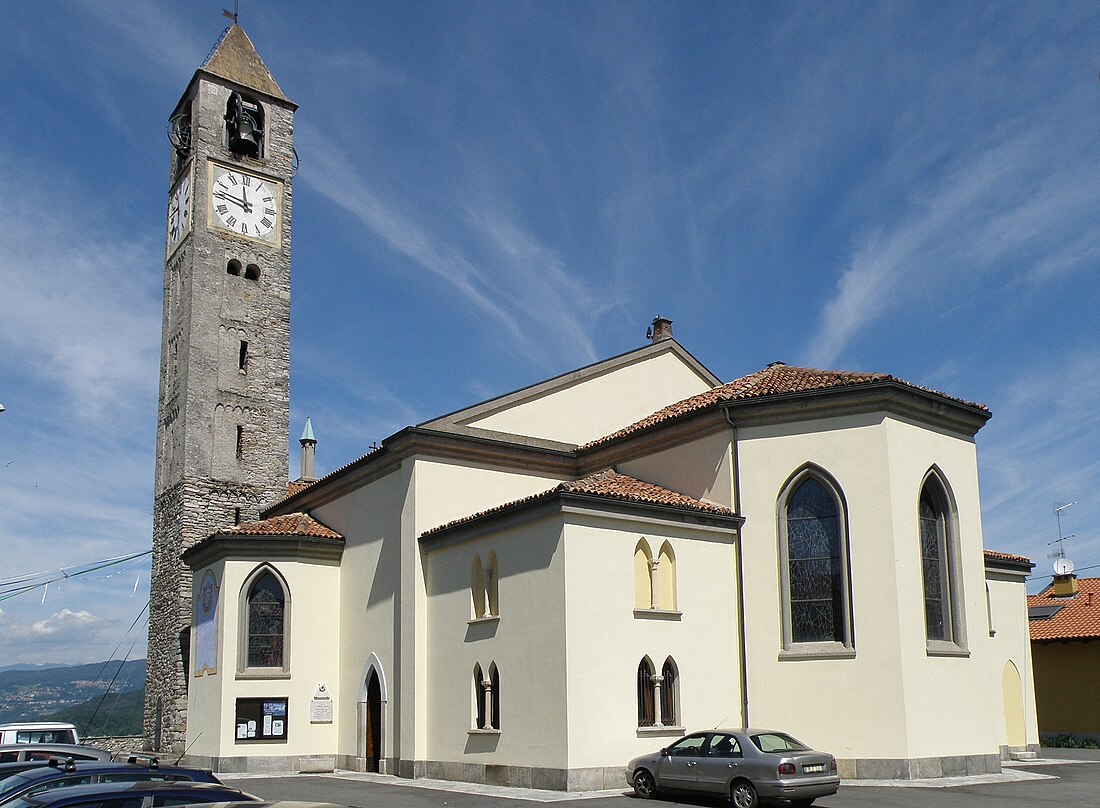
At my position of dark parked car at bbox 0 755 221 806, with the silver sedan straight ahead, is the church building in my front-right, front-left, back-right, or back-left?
front-left

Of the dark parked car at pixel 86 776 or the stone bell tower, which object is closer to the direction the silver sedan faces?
the stone bell tower

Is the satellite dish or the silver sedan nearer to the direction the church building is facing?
the satellite dish

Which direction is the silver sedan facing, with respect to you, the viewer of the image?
facing away from the viewer and to the left of the viewer

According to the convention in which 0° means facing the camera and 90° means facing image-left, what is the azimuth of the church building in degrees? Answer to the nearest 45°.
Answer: approximately 135°

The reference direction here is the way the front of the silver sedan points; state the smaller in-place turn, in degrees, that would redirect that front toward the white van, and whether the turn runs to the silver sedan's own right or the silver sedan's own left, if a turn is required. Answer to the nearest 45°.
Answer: approximately 45° to the silver sedan's own left

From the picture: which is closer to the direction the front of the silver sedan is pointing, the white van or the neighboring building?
the white van

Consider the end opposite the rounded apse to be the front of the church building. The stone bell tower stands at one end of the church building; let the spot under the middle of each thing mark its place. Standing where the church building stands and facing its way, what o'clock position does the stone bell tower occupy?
The stone bell tower is roughly at 12 o'clock from the church building.

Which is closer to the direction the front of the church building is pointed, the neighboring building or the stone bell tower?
the stone bell tower

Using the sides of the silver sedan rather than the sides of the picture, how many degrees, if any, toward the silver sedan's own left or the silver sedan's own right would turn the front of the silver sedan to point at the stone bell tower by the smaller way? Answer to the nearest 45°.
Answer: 0° — it already faces it

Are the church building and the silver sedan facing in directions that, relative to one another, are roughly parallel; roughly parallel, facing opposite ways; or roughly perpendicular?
roughly parallel
